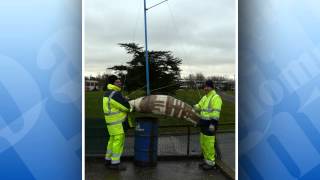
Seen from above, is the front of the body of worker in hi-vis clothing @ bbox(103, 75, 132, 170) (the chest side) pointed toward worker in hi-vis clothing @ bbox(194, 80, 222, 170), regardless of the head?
yes

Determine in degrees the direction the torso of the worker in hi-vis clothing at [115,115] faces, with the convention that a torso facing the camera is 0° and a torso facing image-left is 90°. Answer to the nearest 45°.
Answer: approximately 270°
